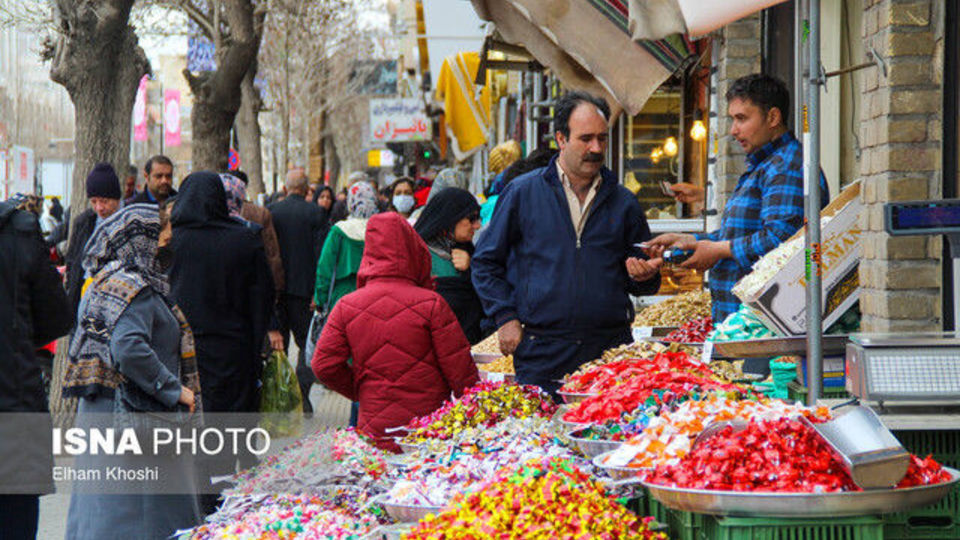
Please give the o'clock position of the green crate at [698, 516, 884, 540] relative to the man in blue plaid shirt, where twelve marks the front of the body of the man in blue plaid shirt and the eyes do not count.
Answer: The green crate is roughly at 9 o'clock from the man in blue plaid shirt.

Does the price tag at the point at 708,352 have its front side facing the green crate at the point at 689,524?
yes

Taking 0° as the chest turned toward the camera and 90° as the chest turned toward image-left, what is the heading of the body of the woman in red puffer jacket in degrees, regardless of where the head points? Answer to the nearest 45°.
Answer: approximately 180°

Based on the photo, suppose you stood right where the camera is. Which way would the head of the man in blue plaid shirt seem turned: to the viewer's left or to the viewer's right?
to the viewer's left

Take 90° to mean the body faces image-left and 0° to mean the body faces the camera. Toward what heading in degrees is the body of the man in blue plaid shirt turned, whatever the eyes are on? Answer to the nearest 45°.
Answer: approximately 90°

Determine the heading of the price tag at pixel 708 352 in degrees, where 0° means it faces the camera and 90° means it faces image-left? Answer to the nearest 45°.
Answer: approximately 0°

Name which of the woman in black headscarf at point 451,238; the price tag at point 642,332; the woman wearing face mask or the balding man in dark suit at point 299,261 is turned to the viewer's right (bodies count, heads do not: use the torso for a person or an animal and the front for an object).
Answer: the woman in black headscarf

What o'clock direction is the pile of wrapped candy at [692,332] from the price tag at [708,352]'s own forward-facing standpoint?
The pile of wrapped candy is roughly at 6 o'clock from the price tag.

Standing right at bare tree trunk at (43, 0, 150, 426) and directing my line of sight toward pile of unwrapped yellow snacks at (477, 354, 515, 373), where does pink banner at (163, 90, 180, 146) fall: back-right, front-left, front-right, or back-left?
back-left

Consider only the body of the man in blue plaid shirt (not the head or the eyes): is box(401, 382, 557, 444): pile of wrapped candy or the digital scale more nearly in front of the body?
the pile of wrapped candy
